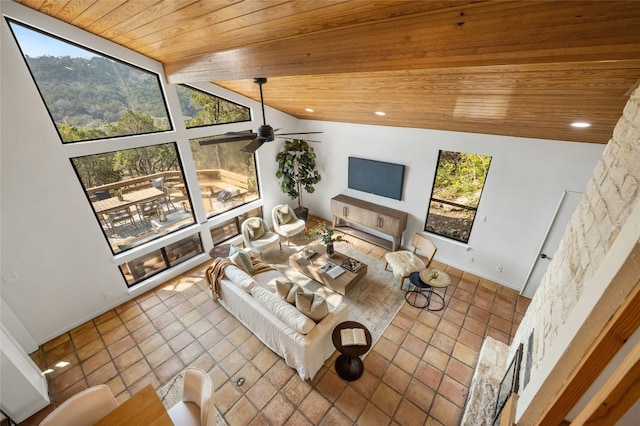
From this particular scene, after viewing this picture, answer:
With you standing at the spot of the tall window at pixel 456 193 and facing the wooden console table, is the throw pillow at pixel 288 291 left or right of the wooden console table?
left

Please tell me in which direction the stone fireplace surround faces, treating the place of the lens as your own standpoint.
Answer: facing to the left of the viewer

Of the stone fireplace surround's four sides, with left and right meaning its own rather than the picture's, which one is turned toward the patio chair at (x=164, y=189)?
front

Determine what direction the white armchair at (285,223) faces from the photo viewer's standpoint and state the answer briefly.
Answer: facing the viewer and to the right of the viewer

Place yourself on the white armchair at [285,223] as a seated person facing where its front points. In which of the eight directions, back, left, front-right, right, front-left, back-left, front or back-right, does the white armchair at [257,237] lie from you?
right

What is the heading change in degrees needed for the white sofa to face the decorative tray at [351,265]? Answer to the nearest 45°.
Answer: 0° — it already faces it

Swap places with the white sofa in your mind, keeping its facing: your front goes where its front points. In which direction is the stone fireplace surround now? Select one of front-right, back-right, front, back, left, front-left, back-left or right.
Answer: right

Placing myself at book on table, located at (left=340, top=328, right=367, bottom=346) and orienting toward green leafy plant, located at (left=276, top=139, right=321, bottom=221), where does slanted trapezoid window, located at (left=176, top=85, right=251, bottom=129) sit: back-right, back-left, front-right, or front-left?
front-left

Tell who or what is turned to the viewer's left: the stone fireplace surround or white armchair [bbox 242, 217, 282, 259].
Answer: the stone fireplace surround

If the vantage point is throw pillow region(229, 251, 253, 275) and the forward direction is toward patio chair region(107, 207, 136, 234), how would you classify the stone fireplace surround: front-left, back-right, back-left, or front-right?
back-left

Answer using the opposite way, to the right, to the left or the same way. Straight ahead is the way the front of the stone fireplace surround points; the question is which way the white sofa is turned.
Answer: to the right

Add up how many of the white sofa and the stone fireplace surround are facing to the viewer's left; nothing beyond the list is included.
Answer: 1

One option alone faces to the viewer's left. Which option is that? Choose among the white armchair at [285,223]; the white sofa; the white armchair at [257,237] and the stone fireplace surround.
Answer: the stone fireplace surround

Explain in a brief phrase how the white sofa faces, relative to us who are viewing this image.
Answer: facing away from the viewer and to the right of the viewer

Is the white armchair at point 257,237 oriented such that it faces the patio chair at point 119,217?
no

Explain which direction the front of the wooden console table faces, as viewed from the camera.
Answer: facing the viewer and to the left of the viewer

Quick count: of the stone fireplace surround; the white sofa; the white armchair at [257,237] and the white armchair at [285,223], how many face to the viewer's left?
1
